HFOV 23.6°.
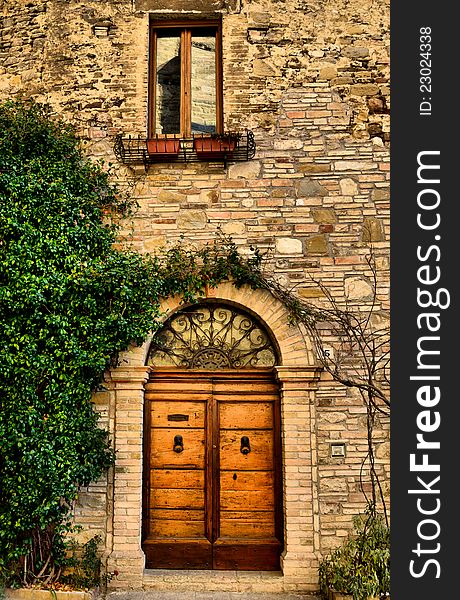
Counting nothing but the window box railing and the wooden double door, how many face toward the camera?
2

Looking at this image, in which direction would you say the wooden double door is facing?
toward the camera

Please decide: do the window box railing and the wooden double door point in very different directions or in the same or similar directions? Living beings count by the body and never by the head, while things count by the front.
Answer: same or similar directions

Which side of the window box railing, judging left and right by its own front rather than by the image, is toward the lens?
front

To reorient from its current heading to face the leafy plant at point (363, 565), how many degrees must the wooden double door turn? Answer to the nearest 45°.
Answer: approximately 45° to its left
